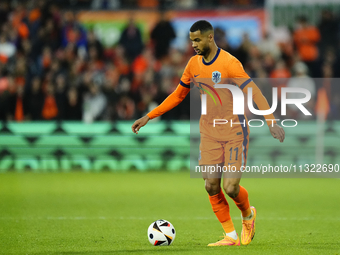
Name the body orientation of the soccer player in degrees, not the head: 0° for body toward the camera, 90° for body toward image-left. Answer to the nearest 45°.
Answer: approximately 45°
